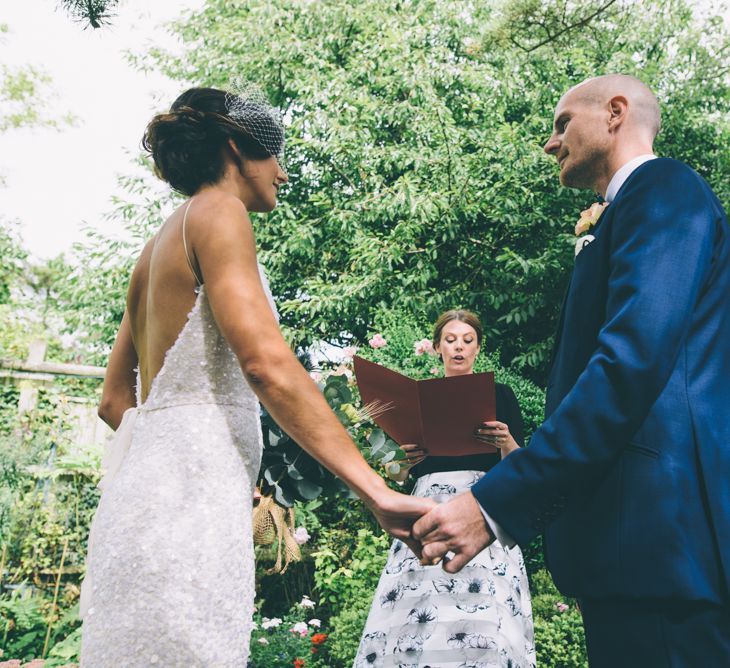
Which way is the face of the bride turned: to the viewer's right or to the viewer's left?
to the viewer's right

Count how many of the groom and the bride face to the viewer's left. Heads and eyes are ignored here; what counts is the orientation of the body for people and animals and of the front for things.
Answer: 1

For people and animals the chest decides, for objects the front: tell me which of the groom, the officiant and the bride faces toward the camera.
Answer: the officiant

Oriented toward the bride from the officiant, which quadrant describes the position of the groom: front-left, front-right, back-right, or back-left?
front-left

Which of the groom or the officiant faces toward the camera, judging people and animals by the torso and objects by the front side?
the officiant

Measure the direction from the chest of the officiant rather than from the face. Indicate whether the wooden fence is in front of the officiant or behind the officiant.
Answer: behind

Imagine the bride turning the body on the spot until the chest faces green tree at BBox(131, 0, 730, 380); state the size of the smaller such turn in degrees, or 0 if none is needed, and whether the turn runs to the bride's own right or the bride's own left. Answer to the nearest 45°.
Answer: approximately 45° to the bride's own left

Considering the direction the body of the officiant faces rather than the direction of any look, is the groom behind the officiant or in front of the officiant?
in front

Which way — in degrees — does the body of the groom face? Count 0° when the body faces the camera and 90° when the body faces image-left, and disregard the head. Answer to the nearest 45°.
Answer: approximately 90°

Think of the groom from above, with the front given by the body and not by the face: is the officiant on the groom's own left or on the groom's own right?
on the groom's own right

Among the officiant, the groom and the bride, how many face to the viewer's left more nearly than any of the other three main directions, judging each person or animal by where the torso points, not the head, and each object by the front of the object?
1

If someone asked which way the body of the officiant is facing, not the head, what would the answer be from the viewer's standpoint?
toward the camera

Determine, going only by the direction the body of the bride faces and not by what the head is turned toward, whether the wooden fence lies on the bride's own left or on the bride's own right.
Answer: on the bride's own left

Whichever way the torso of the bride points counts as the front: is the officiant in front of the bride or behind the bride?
in front
